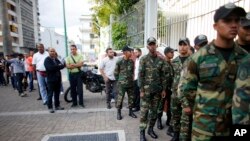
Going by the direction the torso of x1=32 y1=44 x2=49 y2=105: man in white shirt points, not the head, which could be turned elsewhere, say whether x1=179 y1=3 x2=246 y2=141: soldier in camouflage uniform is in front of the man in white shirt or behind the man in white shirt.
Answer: in front

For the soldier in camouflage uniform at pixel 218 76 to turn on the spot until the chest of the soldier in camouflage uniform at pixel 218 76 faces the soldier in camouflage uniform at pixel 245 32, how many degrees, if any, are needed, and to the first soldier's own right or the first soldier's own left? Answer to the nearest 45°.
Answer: approximately 90° to the first soldier's own left

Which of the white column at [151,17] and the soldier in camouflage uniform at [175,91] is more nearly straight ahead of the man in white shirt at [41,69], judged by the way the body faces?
the soldier in camouflage uniform
